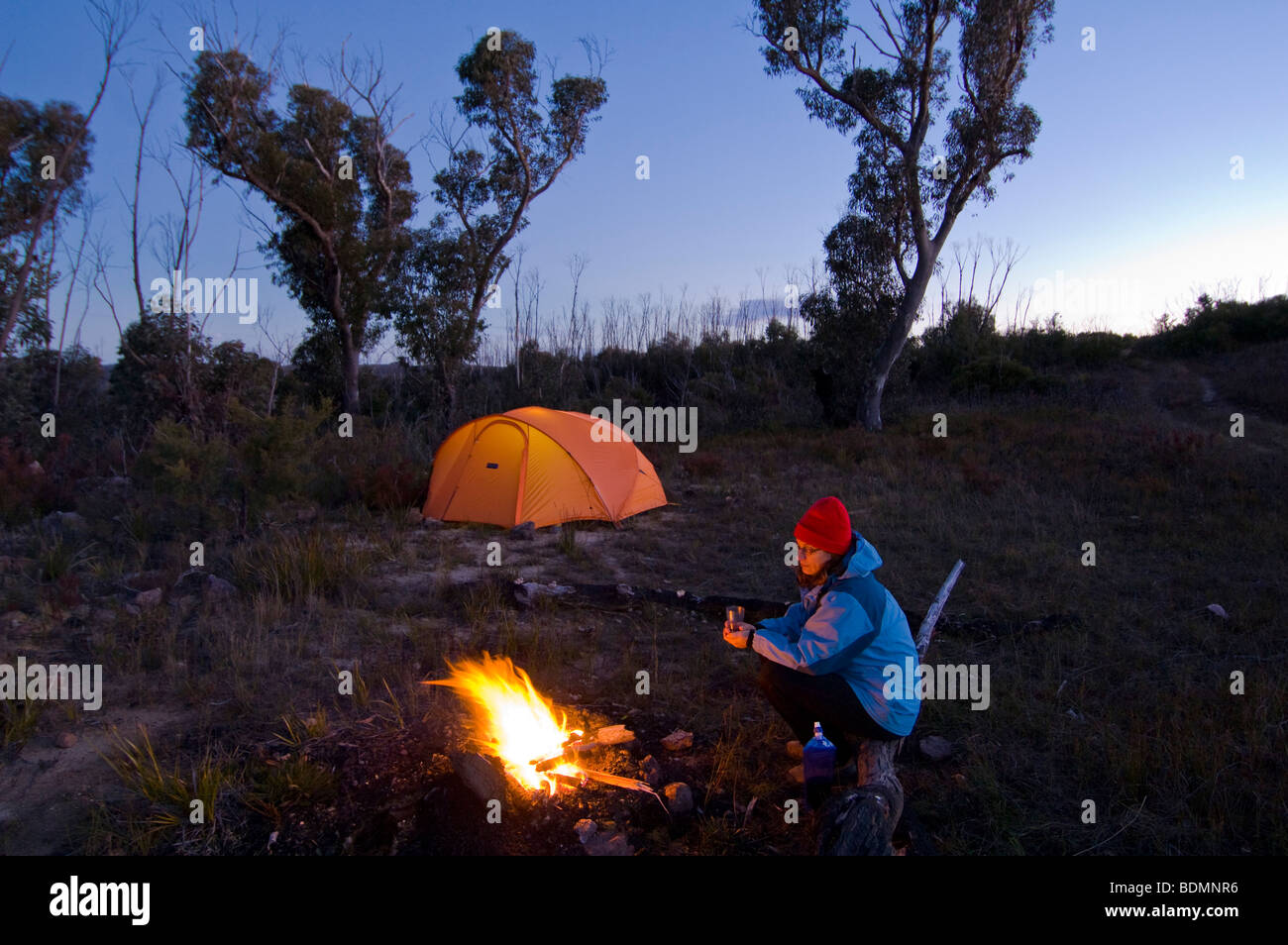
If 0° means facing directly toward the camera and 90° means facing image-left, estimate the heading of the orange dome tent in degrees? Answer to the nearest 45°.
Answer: approximately 45°

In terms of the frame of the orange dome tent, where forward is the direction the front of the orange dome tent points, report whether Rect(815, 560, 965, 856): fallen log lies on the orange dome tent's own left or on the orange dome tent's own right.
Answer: on the orange dome tent's own left

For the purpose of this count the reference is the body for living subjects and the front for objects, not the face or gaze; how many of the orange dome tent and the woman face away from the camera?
0

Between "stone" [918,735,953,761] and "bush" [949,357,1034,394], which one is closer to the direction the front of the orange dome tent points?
the stone

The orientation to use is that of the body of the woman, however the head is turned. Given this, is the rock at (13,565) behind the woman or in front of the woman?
in front

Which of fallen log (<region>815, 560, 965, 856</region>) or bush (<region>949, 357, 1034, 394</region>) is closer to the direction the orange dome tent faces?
the fallen log

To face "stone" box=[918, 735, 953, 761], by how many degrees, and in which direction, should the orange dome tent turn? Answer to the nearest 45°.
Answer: approximately 45° to its left

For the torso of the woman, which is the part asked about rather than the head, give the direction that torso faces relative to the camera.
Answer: to the viewer's left
